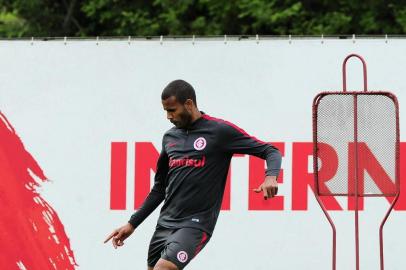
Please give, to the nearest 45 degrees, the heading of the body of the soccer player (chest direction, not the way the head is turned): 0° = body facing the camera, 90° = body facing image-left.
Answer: approximately 45°

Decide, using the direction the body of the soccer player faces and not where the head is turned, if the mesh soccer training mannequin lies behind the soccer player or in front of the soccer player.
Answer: behind
